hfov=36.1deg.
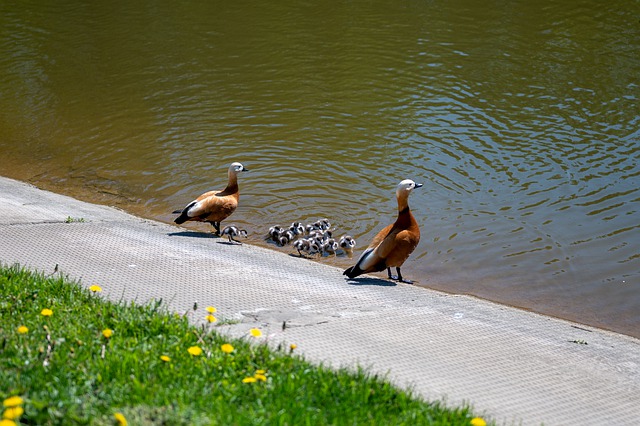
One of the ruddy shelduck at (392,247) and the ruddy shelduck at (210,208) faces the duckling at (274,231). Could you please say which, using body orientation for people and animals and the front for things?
the ruddy shelduck at (210,208)

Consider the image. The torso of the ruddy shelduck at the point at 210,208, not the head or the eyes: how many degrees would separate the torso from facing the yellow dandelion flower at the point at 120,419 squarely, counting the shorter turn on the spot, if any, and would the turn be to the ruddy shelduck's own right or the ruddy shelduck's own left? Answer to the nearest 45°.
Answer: approximately 90° to the ruddy shelduck's own right

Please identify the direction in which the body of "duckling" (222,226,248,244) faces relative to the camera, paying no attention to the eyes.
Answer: to the viewer's right

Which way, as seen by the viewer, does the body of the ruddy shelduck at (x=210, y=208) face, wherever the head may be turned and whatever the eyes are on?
to the viewer's right

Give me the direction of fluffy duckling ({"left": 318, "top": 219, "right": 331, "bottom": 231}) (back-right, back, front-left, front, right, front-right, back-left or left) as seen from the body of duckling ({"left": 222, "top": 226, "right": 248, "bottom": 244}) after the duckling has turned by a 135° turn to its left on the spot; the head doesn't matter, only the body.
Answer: back-right

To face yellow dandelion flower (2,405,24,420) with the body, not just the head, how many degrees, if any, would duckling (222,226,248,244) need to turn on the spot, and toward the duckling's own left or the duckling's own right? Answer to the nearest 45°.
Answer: approximately 90° to the duckling's own right

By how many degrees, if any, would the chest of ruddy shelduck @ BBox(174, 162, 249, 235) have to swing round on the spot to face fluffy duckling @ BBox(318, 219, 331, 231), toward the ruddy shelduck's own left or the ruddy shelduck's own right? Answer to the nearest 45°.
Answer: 0° — it already faces it

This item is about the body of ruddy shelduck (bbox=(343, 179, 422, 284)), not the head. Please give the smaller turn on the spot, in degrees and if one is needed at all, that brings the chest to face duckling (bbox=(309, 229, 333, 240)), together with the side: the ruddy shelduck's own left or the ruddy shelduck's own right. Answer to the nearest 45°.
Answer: approximately 135° to the ruddy shelduck's own left

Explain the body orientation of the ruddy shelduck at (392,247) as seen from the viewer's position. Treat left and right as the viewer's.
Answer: facing to the right of the viewer

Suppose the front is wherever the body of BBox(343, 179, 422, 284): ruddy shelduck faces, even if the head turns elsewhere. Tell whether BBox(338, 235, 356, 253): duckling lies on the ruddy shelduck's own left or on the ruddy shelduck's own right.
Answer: on the ruddy shelduck's own left

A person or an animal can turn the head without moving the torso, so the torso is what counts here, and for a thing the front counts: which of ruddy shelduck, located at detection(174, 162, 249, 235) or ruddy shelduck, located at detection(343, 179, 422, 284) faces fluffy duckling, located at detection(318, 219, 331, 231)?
ruddy shelduck, located at detection(174, 162, 249, 235)

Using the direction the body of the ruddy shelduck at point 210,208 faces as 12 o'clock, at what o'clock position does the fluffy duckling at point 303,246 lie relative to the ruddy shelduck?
The fluffy duckling is roughly at 1 o'clock from the ruddy shelduck.
